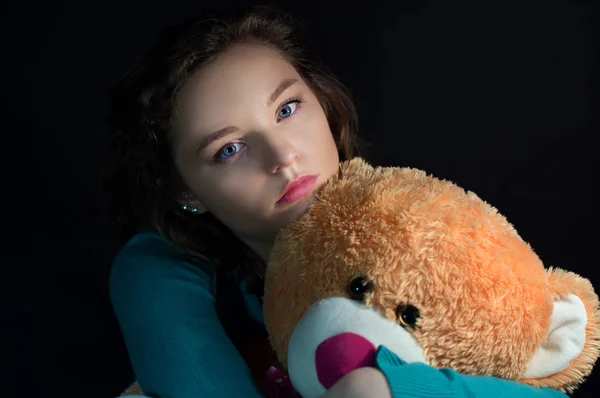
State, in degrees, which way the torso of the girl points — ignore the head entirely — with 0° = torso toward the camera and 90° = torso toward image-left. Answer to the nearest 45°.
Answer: approximately 315°
